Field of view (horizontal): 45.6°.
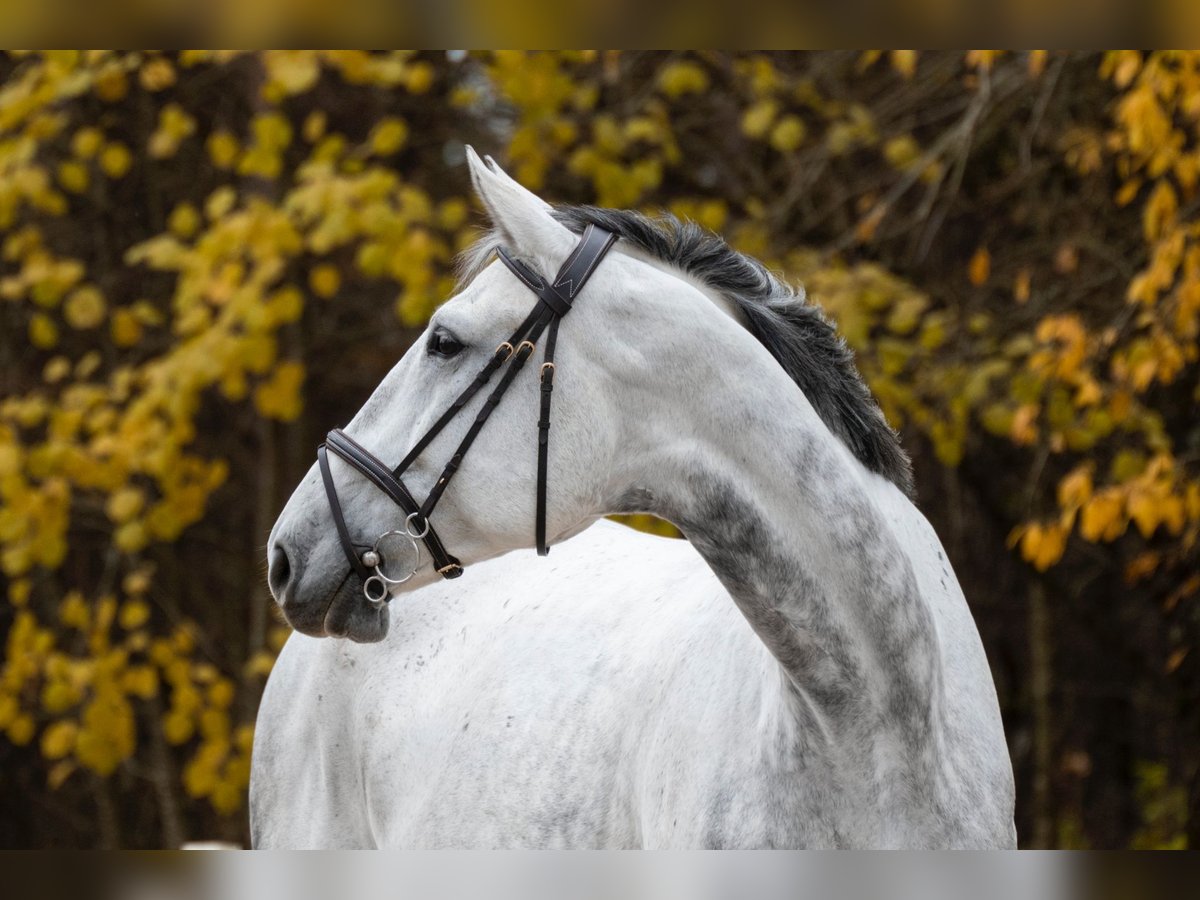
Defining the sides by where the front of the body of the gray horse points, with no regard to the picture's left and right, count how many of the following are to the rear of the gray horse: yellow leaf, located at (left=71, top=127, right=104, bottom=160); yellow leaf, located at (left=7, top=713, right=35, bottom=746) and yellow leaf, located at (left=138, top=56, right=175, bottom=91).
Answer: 3

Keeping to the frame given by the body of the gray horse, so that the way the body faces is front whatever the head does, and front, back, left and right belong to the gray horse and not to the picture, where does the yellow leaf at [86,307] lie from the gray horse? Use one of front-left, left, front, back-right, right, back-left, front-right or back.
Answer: back

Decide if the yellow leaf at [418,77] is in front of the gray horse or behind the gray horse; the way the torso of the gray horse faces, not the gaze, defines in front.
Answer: behind

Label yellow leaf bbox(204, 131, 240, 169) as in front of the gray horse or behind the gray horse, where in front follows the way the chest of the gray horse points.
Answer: behind

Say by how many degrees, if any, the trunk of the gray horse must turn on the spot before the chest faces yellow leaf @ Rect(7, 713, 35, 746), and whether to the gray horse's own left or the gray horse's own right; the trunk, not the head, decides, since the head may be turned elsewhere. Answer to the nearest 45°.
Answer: approximately 180°

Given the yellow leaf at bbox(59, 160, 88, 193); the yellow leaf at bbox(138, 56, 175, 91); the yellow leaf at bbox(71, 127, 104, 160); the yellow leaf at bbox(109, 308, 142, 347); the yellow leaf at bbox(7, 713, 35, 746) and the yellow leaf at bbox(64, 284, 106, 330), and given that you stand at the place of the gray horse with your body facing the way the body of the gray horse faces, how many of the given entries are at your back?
6

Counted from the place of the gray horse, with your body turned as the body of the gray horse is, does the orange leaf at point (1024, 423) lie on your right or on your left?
on your left

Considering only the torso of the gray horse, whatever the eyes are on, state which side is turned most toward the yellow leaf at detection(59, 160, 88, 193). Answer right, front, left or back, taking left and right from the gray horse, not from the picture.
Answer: back

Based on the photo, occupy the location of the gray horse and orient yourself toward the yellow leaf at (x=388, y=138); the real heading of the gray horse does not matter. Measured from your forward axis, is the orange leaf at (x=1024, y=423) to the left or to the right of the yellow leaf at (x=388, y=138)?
right

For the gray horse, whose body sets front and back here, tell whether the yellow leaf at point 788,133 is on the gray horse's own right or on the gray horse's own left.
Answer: on the gray horse's own left

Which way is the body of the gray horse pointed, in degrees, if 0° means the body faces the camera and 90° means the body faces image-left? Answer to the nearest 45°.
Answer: approximately 315°

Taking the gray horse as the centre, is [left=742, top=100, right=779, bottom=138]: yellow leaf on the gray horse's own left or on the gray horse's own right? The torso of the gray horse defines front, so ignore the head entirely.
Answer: on the gray horse's own left
